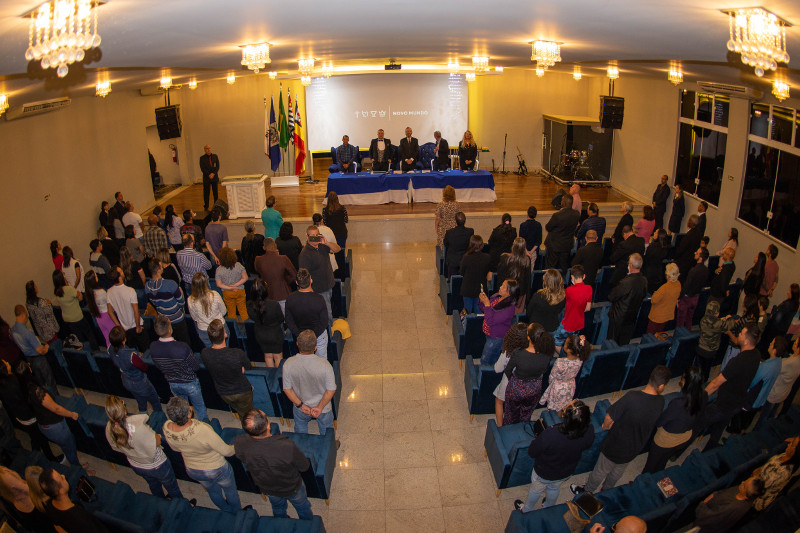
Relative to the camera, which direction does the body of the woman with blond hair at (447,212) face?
away from the camera

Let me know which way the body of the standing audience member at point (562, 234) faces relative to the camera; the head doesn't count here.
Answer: away from the camera

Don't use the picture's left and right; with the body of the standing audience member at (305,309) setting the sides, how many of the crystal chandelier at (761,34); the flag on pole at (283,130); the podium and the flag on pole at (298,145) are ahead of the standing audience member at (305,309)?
3

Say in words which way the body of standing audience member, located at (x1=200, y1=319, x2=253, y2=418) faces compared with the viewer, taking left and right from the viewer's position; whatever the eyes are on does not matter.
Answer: facing away from the viewer and to the right of the viewer

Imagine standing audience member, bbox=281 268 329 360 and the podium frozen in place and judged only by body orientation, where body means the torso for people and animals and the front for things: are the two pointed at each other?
yes

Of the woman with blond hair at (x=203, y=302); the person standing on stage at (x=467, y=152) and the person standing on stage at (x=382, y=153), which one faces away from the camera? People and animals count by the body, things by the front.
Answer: the woman with blond hair

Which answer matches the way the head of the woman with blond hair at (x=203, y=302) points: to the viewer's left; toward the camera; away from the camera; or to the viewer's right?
away from the camera

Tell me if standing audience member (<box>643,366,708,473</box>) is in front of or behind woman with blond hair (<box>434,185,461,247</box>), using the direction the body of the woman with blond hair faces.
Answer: behind

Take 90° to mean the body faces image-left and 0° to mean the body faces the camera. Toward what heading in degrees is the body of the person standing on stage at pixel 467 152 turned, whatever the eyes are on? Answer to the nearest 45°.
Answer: approximately 0°
